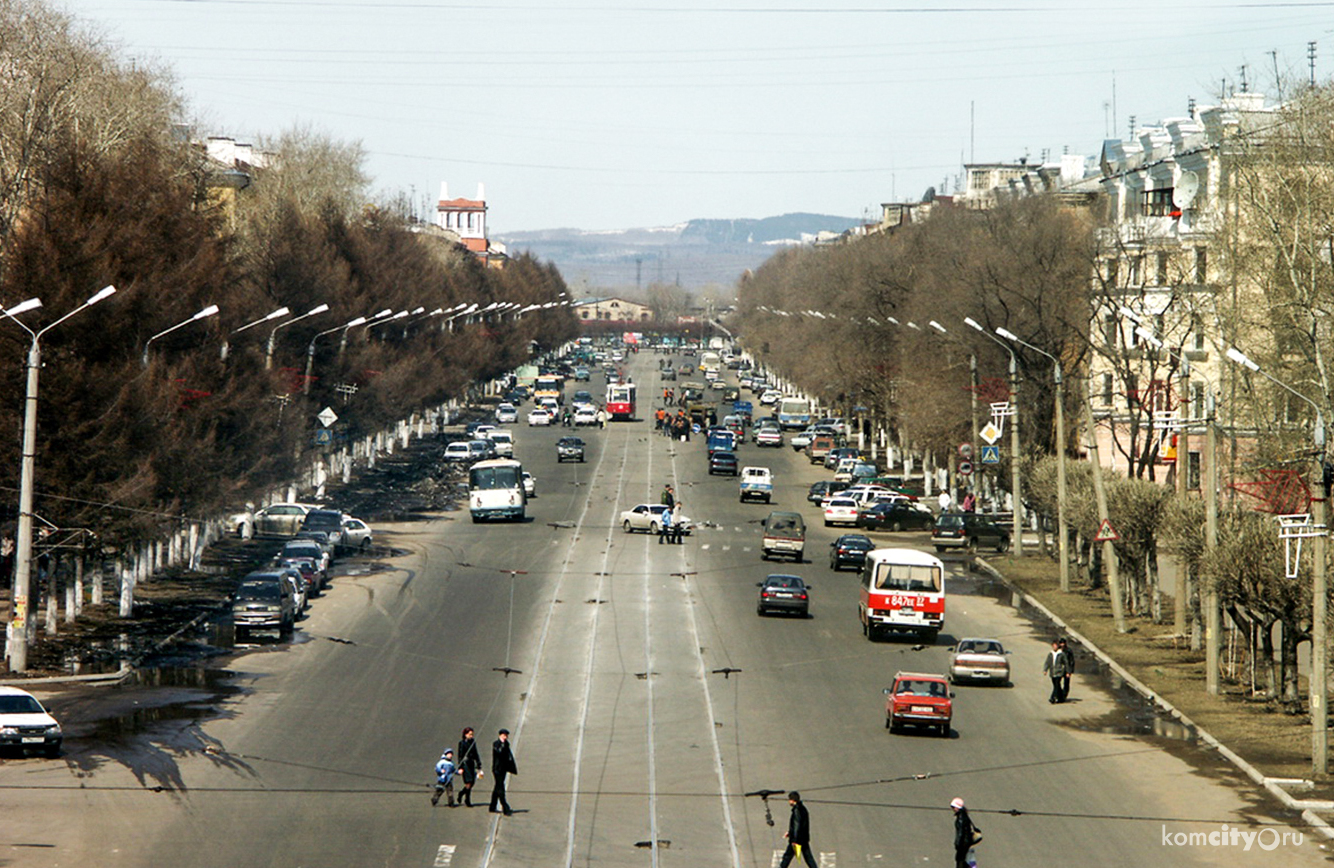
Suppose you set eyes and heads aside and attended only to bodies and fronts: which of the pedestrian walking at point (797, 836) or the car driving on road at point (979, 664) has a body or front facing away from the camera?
the car driving on road

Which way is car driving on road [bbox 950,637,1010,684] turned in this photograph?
away from the camera

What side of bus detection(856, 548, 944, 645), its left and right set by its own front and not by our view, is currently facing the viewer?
back

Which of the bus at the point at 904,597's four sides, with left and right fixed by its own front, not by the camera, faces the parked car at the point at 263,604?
left

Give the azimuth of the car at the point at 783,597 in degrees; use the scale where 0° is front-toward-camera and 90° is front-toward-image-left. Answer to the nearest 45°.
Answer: approximately 180°

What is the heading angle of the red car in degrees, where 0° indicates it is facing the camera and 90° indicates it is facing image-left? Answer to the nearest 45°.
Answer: approximately 180°

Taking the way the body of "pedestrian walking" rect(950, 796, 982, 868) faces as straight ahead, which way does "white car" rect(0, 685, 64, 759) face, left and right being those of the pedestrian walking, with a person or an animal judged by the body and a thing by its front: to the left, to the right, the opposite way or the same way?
to the left

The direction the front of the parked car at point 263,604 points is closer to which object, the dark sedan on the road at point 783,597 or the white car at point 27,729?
the white car
